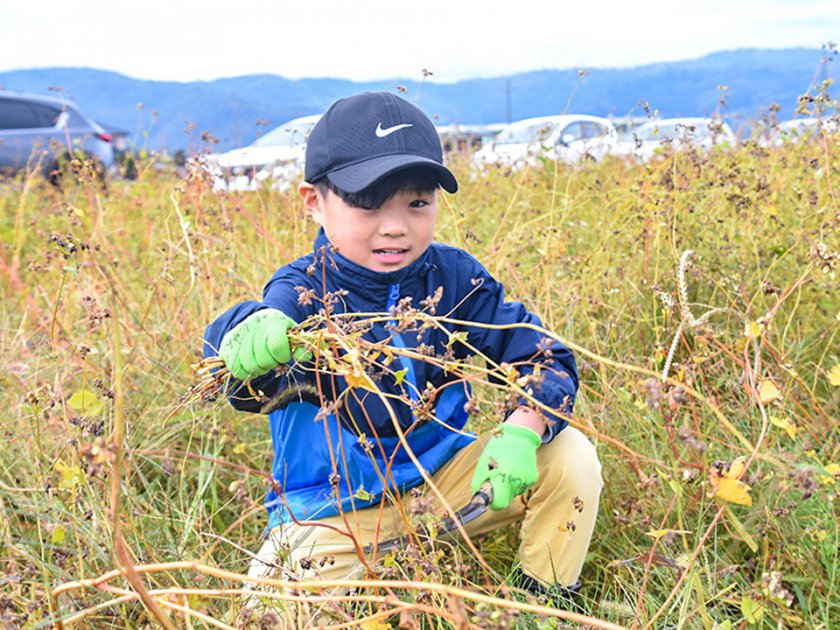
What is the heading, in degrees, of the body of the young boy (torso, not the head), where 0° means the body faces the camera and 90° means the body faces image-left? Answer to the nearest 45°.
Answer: approximately 0°

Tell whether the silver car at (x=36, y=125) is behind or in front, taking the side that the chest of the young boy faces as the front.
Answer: behind

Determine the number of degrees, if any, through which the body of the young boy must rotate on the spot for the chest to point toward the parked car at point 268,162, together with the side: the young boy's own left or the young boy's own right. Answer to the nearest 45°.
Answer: approximately 180°

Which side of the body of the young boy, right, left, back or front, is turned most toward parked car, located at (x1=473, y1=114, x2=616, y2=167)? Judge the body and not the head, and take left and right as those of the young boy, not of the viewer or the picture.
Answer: back

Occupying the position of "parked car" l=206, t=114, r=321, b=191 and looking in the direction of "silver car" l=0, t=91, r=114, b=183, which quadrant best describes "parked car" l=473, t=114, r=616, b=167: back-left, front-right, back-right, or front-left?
back-right
